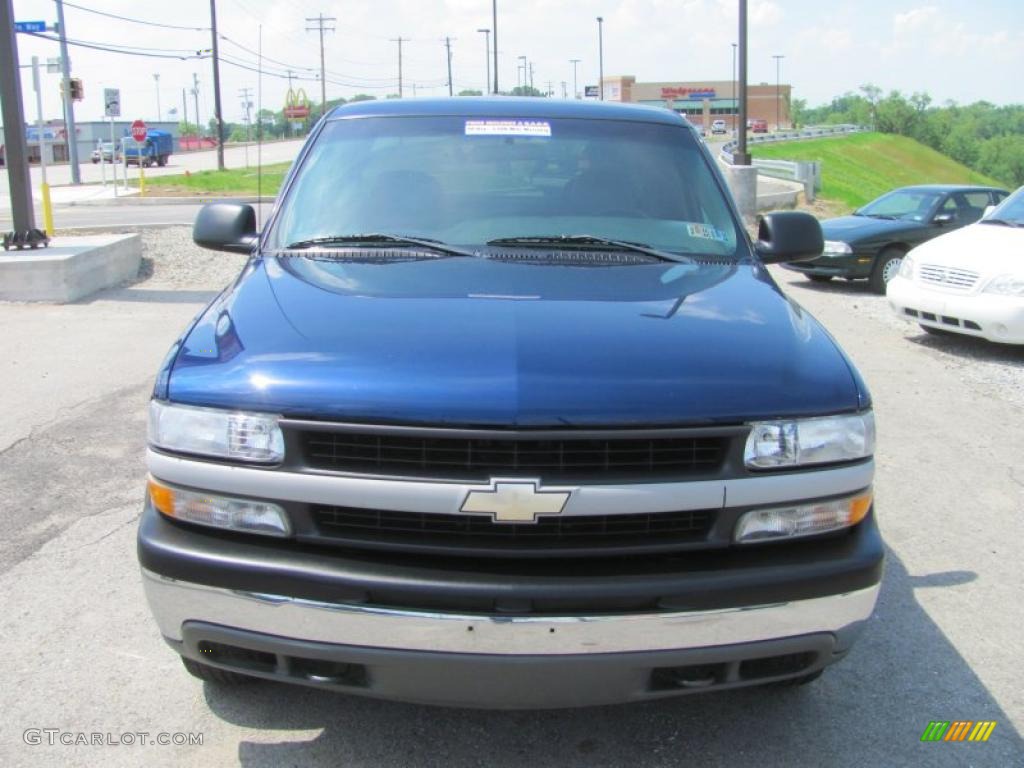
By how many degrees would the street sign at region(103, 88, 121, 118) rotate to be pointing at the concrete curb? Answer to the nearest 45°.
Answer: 0° — it already faces it

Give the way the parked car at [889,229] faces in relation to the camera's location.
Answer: facing the viewer and to the left of the viewer

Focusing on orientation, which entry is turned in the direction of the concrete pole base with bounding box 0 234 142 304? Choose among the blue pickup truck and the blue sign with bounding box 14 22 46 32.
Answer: the blue sign

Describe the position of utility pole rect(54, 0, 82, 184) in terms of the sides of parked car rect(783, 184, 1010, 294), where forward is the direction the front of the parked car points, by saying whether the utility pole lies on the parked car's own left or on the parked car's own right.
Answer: on the parked car's own right

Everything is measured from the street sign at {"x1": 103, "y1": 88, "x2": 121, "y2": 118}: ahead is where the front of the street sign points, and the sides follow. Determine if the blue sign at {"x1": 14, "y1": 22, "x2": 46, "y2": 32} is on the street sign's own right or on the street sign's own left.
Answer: on the street sign's own right

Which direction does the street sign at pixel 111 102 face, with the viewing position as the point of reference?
facing the viewer

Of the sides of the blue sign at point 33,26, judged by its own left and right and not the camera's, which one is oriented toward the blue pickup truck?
front

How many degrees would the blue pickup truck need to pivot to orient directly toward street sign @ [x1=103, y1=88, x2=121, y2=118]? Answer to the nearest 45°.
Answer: approximately 180°

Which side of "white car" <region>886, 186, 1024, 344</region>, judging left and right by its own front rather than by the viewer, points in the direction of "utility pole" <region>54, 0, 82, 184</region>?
right

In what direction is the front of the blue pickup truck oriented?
toward the camera

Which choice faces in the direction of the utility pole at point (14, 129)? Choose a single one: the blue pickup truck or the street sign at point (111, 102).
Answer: the street sign

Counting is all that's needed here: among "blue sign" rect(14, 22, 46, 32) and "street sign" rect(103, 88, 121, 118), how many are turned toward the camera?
2

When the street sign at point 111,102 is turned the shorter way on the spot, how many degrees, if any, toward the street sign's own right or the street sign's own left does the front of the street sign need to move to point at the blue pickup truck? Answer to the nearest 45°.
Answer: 0° — it already faces it

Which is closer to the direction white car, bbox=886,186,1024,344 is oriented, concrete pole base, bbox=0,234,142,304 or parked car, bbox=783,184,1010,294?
the concrete pole base

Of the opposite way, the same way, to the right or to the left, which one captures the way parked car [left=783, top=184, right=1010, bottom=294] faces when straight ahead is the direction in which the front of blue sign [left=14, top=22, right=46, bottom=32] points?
to the right

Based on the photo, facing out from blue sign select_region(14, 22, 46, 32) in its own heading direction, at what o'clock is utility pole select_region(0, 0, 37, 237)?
The utility pole is roughly at 12 o'clock from the blue sign.

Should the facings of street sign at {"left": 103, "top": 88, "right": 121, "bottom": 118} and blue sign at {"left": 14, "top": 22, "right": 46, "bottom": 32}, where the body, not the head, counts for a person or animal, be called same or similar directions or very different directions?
same or similar directions
